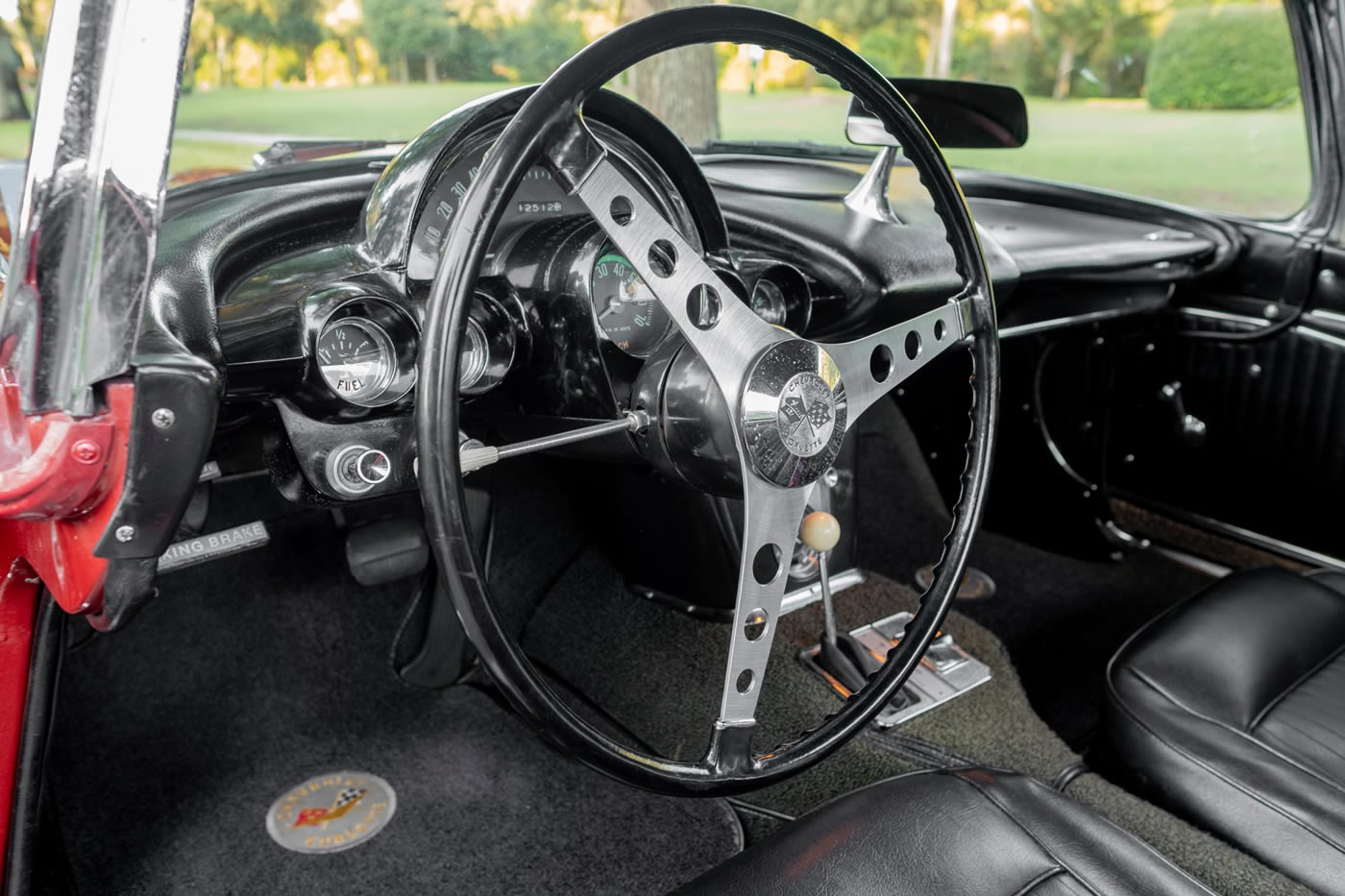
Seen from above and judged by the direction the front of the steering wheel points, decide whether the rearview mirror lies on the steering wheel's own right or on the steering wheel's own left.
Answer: on the steering wheel's own left

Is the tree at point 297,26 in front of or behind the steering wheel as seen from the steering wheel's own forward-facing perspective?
behind

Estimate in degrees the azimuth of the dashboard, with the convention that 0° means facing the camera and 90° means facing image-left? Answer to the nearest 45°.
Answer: approximately 315°
